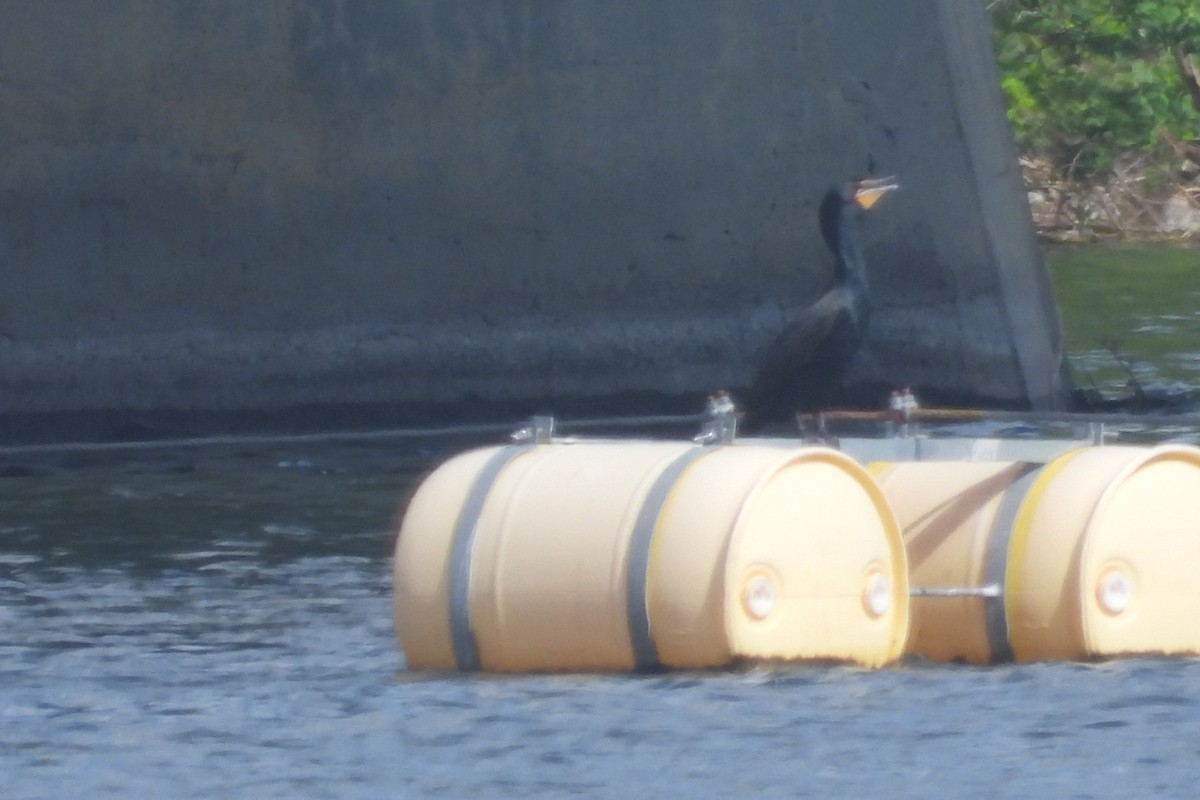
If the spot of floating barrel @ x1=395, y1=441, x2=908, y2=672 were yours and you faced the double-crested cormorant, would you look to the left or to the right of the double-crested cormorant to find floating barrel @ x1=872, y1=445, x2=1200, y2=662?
right

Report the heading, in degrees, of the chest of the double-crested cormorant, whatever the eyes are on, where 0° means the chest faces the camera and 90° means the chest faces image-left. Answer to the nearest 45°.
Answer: approximately 270°

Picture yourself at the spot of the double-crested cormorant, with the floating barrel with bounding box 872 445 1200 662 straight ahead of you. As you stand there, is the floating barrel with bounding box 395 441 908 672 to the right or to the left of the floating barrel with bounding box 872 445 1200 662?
right

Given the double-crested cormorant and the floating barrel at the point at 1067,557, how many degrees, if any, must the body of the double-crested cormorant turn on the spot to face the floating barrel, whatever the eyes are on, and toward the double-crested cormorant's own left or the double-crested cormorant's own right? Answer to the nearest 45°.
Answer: approximately 45° to the double-crested cormorant's own right

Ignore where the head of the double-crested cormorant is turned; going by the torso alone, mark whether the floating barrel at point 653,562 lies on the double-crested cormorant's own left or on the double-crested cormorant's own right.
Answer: on the double-crested cormorant's own right

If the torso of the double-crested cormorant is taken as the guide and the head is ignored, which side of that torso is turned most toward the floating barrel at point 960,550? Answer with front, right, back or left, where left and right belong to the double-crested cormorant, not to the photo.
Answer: front
